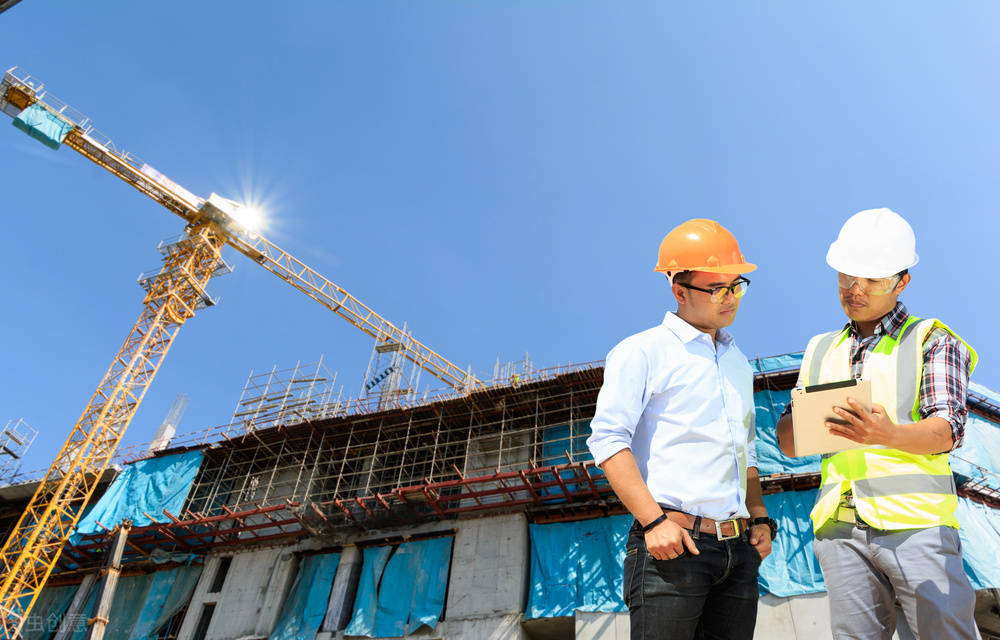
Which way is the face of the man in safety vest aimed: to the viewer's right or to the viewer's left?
to the viewer's left

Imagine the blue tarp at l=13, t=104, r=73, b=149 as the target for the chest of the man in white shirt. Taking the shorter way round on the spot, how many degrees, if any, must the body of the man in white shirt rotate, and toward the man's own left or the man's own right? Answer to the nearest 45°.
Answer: approximately 135° to the man's own right

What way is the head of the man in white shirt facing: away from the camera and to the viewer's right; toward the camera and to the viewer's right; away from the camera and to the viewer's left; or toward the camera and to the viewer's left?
toward the camera and to the viewer's right

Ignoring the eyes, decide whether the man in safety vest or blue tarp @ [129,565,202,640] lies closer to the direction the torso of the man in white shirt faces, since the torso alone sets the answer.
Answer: the man in safety vest

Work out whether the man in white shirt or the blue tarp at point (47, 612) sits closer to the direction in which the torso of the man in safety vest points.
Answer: the man in white shirt

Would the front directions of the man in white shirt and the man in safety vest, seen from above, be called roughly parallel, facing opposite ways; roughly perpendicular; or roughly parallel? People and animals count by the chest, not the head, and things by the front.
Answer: roughly perpendicular

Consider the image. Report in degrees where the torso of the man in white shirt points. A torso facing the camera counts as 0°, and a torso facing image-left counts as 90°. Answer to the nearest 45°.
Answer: approximately 315°

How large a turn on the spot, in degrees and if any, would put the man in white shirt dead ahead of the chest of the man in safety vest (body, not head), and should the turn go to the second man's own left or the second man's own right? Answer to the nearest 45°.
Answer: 0° — they already face them

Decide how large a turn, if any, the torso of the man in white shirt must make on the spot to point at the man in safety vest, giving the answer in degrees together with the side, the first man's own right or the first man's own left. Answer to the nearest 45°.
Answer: approximately 45° to the first man's own left

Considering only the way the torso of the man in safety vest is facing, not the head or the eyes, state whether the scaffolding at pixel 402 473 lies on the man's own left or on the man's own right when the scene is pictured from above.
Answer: on the man's own right

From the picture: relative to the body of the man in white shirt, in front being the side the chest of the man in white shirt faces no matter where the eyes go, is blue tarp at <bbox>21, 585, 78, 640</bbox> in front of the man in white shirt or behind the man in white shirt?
behind

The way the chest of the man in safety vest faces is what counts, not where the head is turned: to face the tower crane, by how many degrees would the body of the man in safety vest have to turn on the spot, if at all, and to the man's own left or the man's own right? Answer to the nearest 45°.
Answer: approximately 45° to the man's own right

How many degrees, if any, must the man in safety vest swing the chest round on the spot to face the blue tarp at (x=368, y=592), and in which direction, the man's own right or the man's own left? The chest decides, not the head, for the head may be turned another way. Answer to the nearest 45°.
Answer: approximately 90° to the man's own right

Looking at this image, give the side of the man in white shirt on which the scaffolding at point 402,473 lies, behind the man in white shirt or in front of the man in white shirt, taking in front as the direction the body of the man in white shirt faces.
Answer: behind

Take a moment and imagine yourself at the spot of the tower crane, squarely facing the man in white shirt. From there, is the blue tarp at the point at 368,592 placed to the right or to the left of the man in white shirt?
left
